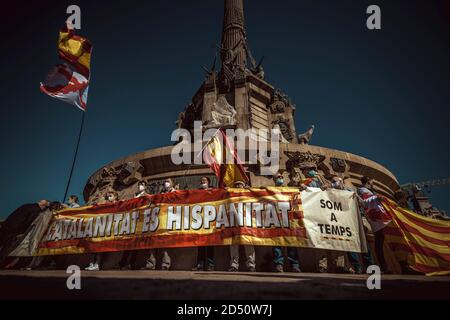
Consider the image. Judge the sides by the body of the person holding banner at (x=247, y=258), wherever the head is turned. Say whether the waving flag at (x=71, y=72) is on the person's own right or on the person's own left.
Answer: on the person's own right

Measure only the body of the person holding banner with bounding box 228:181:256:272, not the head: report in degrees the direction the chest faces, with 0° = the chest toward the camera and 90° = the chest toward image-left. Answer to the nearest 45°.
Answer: approximately 0°

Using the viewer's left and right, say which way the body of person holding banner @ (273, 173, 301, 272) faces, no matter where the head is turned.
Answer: facing the viewer

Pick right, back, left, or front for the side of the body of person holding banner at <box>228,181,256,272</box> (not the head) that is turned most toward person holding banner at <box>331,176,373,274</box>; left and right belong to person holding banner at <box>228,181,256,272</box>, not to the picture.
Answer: left

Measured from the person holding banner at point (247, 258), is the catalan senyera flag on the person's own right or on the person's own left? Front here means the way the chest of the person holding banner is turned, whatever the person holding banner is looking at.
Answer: on the person's own left
